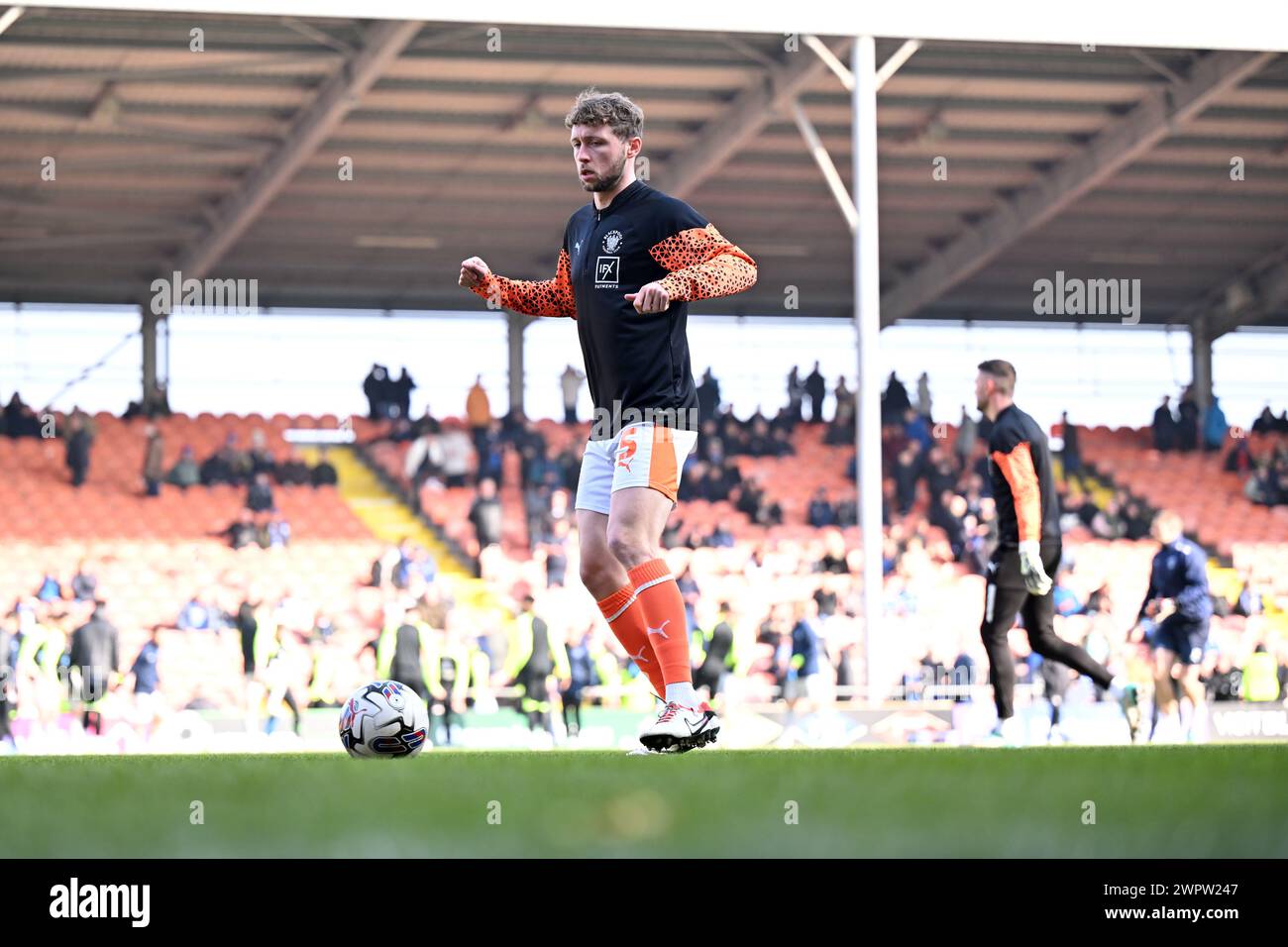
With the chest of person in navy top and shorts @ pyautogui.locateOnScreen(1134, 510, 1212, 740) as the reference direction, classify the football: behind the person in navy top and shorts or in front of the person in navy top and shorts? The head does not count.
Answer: in front

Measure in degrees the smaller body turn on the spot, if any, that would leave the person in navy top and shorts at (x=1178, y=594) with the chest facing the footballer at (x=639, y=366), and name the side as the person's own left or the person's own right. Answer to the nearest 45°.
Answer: approximately 45° to the person's own left

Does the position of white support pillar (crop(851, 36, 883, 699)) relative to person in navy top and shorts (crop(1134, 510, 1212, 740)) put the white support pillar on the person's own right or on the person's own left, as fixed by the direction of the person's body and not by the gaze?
on the person's own right

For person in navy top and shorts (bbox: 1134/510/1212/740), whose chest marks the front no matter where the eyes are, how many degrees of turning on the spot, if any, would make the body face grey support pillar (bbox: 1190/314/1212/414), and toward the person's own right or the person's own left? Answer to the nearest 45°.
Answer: approximately 135° to the person's own right

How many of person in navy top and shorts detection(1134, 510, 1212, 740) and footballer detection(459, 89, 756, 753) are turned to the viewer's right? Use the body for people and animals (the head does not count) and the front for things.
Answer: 0

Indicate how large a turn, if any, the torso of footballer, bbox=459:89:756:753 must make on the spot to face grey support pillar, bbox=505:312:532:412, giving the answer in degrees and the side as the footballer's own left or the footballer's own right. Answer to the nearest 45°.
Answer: approximately 135° to the footballer's own right

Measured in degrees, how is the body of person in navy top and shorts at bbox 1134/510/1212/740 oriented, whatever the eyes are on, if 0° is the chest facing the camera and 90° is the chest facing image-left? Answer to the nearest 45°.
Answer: approximately 45°

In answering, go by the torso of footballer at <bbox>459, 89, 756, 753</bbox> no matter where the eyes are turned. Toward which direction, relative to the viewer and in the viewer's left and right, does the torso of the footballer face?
facing the viewer and to the left of the viewer

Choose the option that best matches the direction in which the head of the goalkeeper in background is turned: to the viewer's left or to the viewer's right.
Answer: to the viewer's left
